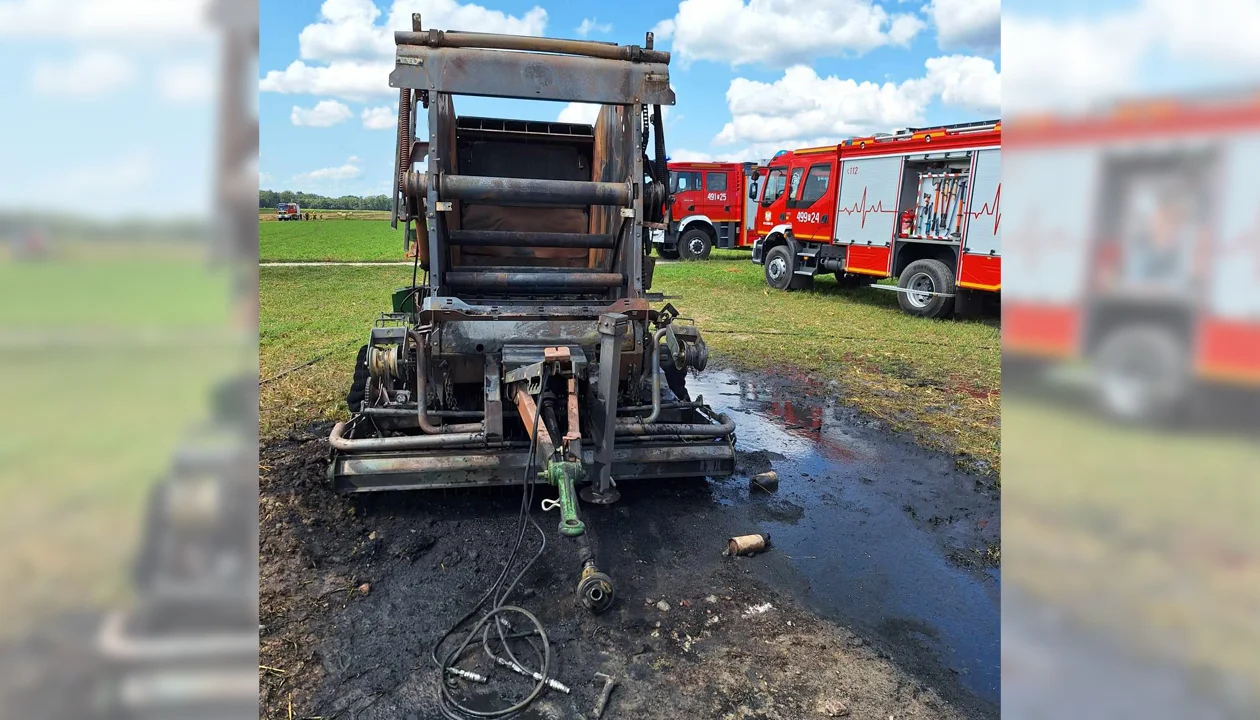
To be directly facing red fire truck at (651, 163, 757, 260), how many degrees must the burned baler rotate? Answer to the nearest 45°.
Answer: approximately 180°

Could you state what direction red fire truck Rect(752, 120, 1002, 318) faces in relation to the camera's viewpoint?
facing away from the viewer and to the left of the viewer

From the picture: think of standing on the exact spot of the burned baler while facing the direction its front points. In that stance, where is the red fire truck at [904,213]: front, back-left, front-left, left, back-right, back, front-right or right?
back-left

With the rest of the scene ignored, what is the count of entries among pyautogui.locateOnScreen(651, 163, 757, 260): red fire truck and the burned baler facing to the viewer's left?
1

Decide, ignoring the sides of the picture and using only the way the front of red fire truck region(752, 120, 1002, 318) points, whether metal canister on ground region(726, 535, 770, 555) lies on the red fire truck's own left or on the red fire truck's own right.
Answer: on the red fire truck's own left

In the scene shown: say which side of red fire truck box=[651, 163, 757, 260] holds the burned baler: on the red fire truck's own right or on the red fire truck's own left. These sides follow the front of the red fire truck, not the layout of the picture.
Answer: on the red fire truck's own left
